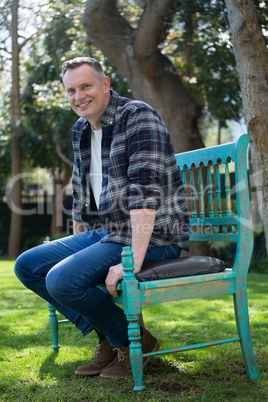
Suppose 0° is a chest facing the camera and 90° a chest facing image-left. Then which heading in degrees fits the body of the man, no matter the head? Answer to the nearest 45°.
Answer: approximately 45°

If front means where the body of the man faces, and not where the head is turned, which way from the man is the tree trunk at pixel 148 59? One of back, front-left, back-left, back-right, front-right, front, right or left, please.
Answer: back-right

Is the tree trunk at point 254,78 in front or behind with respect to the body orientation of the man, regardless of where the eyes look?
behind

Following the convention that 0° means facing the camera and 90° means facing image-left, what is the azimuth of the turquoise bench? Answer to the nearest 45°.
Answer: approximately 45°

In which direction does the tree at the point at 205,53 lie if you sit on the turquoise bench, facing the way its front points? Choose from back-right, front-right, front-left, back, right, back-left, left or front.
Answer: back-right

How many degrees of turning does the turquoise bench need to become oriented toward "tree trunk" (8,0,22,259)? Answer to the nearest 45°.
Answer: approximately 135° to its right

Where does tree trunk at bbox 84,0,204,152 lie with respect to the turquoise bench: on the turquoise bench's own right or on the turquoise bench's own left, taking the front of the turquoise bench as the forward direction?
on the turquoise bench's own right

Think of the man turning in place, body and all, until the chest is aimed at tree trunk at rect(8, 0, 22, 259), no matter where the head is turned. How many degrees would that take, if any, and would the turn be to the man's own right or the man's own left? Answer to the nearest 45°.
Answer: approximately 135° to the man's own right
